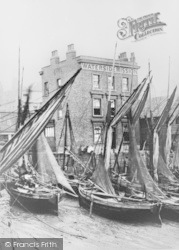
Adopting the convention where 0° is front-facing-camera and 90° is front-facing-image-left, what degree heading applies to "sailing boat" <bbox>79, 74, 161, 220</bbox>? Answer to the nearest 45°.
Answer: approximately 90°

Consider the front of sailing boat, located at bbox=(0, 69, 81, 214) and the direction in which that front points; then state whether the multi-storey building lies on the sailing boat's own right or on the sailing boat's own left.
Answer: on the sailing boat's own right

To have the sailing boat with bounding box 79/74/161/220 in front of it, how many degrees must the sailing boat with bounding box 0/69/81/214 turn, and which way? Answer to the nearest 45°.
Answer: approximately 135° to its right

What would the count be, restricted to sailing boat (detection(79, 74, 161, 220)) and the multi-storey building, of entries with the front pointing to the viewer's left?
1

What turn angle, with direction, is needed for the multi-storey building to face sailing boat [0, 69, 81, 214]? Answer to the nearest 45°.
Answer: approximately 45° to its right

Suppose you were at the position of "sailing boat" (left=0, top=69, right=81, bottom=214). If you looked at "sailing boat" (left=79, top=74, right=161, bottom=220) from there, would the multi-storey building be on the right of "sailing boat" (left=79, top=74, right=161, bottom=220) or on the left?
left

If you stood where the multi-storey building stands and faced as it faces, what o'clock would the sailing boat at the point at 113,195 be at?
The sailing boat is roughly at 1 o'clock from the multi-storey building.

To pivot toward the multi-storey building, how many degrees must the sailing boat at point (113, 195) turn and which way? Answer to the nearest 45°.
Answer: approximately 90° to its right

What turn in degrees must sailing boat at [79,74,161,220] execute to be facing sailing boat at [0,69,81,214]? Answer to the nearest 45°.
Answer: approximately 45° to its left

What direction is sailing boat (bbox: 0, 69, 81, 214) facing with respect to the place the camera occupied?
facing away from the viewer and to the left of the viewer

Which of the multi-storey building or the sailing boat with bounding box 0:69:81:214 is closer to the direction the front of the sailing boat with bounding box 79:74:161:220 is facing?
the sailing boat
